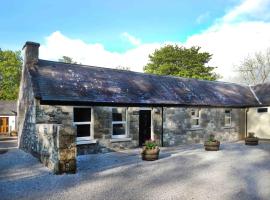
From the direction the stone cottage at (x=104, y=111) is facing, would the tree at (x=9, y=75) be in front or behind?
behind

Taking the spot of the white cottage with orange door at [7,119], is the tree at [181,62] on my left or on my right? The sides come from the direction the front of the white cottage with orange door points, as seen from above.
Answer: on my left

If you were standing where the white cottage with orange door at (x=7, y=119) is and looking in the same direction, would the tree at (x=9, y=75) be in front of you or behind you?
behind

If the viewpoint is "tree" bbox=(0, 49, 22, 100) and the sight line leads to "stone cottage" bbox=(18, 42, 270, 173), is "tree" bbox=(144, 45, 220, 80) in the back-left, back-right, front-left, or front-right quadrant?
front-left

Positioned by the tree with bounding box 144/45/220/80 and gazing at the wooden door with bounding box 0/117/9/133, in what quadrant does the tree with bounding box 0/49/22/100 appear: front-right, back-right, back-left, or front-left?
front-right

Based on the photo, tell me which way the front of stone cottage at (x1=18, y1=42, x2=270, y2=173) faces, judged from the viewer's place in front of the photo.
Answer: facing the viewer and to the right of the viewer

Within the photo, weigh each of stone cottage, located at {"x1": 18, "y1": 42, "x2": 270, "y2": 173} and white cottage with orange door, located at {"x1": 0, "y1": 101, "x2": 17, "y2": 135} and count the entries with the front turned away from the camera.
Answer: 0

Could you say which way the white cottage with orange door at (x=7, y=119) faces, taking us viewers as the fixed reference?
facing the viewer

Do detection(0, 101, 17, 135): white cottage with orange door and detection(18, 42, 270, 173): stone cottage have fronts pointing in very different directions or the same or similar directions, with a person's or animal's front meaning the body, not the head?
same or similar directions
